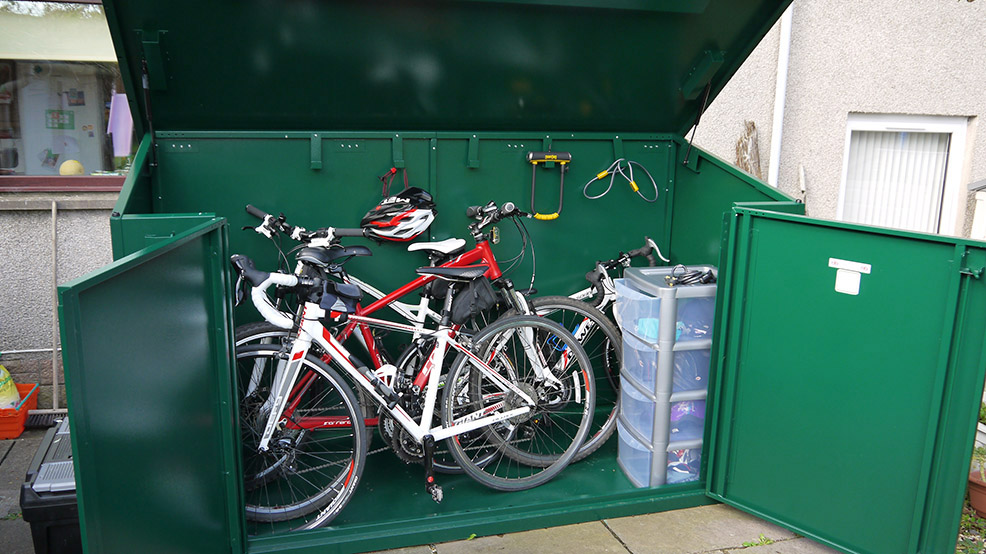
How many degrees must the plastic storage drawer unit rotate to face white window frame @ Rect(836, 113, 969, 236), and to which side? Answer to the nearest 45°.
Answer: approximately 180°

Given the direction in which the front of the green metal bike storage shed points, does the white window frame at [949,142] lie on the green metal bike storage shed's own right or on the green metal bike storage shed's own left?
on the green metal bike storage shed's own left

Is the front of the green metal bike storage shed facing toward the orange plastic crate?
no

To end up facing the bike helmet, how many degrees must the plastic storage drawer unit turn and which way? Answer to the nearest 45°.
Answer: approximately 45° to its right

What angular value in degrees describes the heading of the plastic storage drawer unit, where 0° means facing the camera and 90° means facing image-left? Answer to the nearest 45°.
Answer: approximately 45°

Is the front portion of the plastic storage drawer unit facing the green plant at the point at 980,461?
no

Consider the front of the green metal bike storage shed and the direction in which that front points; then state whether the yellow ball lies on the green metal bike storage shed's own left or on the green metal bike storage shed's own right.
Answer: on the green metal bike storage shed's own right

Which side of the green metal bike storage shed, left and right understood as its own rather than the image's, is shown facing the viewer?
front

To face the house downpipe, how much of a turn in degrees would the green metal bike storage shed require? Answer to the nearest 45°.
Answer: approximately 135° to its left

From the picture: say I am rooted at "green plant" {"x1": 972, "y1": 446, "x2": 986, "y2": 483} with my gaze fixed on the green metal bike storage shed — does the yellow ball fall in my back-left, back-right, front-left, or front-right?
front-right

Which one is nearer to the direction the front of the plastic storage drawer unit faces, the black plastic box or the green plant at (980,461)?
the black plastic box

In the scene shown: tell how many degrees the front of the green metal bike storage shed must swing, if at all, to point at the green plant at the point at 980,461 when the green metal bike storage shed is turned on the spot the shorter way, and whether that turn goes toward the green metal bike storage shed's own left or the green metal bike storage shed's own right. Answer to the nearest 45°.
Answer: approximately 90° to the green metal bike storage shed's own left
